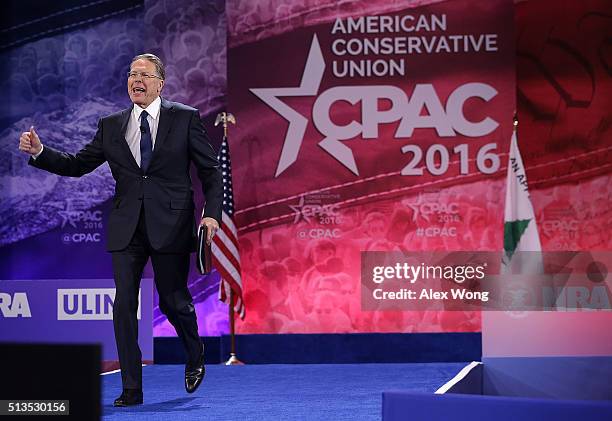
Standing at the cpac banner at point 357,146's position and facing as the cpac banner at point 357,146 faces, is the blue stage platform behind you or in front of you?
in front

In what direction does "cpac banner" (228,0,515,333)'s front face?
toward the camera

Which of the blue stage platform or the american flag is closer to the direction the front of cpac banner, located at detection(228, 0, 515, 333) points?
the blue stage platform

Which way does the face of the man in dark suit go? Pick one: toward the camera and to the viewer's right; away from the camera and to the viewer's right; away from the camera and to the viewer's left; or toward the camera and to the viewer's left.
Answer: toward the camera and to the viewer's left

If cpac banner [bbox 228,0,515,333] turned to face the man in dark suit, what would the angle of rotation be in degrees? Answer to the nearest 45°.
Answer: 0° — it already faces them

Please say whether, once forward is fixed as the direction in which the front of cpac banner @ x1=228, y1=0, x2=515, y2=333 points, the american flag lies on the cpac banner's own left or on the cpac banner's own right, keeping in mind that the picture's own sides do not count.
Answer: on the cpac banner's own right
